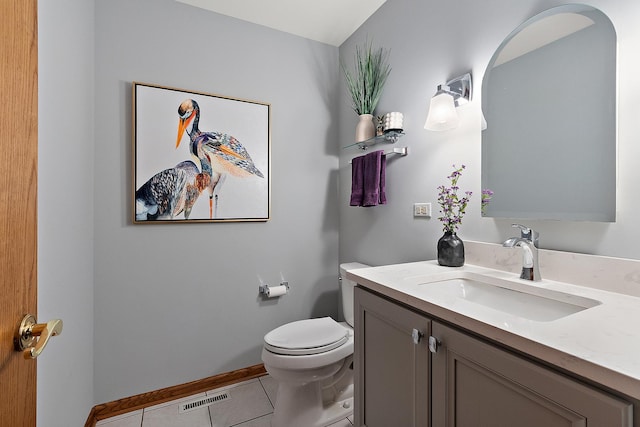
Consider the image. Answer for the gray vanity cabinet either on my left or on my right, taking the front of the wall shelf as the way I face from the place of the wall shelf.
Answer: on my left

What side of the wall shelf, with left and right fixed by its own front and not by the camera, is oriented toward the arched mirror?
left

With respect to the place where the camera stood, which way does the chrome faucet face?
facing the viewer and to the left of the viewer

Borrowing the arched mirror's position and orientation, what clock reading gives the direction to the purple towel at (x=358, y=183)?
The purple towel is roughly at 2 o'clock from the arched mirror.

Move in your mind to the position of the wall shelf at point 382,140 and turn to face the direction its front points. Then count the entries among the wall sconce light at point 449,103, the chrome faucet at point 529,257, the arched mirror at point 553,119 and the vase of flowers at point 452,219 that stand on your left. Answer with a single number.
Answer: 4

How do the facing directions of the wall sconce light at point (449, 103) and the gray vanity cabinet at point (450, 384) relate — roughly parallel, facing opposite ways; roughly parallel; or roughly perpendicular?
roughly parallel

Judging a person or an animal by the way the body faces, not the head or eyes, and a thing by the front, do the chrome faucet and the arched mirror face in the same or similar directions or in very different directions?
same or similar directions

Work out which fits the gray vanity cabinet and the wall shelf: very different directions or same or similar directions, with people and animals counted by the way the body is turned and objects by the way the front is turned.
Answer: same or similar directions

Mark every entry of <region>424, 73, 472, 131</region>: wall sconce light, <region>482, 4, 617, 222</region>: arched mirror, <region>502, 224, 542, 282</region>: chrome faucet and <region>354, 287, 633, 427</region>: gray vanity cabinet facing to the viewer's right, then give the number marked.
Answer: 0

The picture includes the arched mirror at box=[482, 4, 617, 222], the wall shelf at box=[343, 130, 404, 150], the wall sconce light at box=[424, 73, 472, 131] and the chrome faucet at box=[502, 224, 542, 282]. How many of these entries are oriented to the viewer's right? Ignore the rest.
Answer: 0

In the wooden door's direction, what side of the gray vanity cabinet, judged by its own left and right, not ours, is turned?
front
